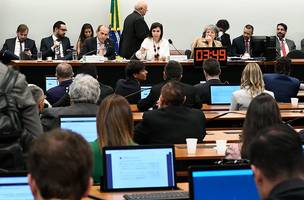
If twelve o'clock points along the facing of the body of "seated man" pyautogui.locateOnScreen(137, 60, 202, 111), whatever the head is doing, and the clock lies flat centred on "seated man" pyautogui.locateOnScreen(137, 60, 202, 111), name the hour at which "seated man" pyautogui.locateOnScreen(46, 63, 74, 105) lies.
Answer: "seated man" pyautogui.locateOnScreen(46, 63, 74, 105) is roughly at 9 o'clock from "seated man" pyautogui.locateOnScreen(137, 60, 202, 111).

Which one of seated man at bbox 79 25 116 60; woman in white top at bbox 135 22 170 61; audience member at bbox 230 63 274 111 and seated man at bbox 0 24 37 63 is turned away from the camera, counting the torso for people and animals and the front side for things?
the audience member

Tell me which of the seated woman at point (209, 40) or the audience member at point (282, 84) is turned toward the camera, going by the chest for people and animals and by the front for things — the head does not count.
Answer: the seated woman

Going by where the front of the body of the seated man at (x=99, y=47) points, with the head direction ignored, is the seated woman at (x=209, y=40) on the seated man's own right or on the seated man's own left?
on the seated man's own left

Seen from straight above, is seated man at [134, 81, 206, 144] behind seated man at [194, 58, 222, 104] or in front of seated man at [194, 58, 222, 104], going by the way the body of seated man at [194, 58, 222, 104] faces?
behind

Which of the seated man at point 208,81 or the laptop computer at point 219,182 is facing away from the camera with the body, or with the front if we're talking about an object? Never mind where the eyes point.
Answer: the seated man

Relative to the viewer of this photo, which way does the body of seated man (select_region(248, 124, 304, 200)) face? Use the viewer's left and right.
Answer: facing away from the viewer and to the left of the viewer

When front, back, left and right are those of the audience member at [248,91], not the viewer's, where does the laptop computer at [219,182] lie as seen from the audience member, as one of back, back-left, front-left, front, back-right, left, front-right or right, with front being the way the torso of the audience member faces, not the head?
back

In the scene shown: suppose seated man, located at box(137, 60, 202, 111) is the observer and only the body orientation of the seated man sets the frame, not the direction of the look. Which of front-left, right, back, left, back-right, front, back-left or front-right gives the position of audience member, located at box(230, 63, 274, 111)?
right

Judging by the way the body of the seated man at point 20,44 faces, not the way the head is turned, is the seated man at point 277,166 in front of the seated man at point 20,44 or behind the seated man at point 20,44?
in front

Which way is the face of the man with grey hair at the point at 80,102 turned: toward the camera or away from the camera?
away from the camera

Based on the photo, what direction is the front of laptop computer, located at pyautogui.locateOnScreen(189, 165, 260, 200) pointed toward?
toward the camera

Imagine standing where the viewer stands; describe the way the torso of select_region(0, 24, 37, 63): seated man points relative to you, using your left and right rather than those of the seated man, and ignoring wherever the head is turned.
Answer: facing the viewer

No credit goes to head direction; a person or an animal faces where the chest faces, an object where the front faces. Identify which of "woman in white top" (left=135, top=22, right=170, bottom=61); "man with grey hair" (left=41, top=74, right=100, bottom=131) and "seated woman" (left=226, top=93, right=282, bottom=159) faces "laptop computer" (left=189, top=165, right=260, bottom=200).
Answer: the woman in white top

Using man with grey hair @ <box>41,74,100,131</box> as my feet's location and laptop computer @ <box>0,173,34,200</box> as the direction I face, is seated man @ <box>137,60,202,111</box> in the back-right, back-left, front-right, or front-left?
back-left

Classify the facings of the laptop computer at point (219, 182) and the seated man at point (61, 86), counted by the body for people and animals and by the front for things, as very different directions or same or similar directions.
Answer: very different directions

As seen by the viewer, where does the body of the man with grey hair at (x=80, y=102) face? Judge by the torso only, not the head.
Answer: away from the camera

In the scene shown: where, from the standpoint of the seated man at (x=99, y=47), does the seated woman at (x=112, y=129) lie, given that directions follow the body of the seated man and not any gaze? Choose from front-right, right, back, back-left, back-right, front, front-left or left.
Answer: front

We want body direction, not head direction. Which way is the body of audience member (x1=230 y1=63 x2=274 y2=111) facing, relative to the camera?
away from the camera

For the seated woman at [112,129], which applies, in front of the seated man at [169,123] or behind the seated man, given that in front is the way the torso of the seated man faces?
behind

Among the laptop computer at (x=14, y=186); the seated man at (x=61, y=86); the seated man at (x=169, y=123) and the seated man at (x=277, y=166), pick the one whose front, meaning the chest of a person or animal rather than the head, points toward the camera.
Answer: the laptop computer

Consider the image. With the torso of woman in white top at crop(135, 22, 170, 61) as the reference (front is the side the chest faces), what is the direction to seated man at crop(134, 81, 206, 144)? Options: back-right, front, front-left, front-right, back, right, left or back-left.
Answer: front

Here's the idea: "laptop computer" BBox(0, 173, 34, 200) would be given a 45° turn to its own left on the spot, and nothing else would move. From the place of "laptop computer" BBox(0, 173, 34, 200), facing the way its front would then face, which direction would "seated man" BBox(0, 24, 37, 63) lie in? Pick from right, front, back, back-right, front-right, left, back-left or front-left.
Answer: back-left

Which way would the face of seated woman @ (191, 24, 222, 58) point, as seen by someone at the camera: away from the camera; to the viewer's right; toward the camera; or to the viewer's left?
toward the camera

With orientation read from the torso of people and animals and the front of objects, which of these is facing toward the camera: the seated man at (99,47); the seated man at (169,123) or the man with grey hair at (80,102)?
the seated man at (99,47)
